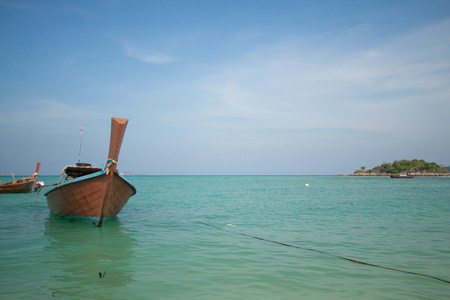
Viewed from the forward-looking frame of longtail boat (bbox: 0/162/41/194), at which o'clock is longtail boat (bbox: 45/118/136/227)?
longtail boat (bbox: 45/118/136/227) is roughly at 3 o'clock from longtail boat (bbox: 0/162/41/194).

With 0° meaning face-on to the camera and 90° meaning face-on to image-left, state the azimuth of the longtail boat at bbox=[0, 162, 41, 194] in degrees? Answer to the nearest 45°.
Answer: approximately 270°

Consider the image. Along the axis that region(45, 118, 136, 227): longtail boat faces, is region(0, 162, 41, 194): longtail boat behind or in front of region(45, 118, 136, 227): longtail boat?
behind

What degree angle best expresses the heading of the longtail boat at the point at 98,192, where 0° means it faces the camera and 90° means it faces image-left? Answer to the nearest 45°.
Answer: approximately 315°
